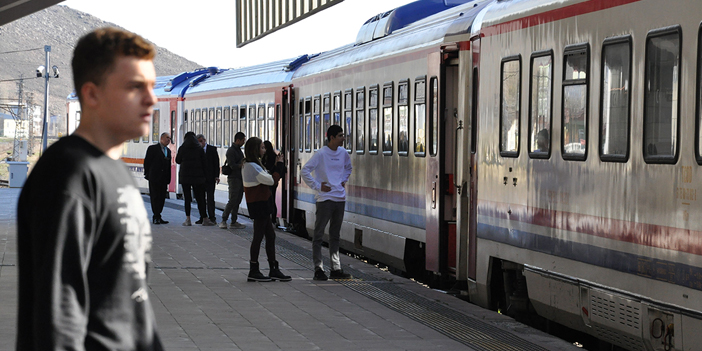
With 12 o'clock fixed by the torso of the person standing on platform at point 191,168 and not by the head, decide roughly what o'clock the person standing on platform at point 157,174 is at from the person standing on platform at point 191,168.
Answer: the person standing on platform at point 157,174 is roughly at 10 o'clock from the person standing on platform at point 191,168.

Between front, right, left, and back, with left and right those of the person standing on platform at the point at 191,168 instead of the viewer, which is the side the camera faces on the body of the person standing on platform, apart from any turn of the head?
back

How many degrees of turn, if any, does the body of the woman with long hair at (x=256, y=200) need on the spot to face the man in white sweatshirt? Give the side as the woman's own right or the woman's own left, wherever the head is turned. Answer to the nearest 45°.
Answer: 0° — they already face them

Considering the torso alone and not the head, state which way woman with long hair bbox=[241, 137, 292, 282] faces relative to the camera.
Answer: to the viewer's right

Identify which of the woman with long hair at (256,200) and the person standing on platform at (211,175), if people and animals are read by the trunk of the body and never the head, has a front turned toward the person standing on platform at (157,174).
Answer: the person standing on platform at (211,175)
